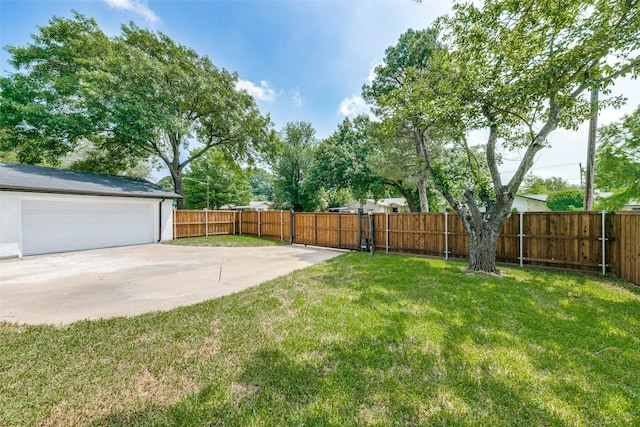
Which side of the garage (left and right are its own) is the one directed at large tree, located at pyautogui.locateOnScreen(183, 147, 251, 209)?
left

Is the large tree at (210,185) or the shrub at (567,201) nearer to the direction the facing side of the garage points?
the shrub

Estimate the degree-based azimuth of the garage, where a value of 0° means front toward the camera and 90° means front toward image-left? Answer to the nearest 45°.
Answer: approximately 315°
